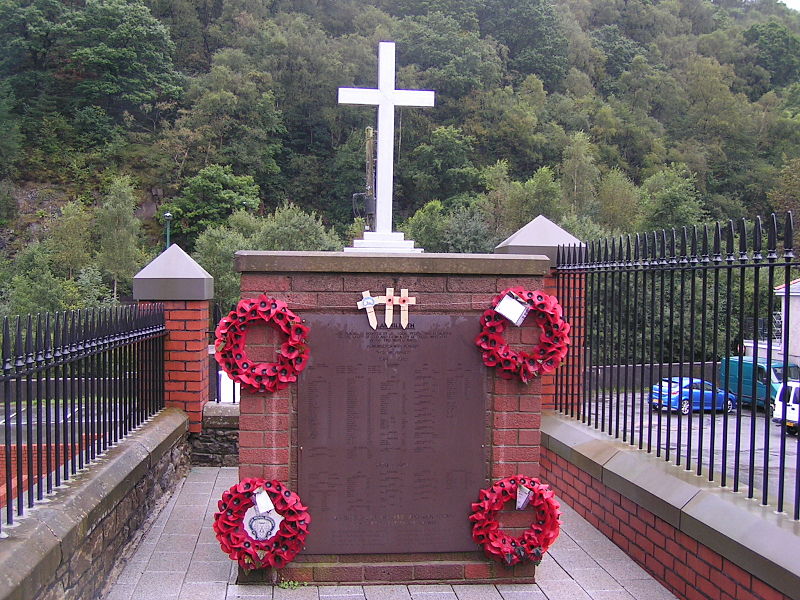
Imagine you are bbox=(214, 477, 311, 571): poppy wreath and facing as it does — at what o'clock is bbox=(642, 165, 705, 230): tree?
The tree is roughly at 7 o'clock from the poppy wreath.

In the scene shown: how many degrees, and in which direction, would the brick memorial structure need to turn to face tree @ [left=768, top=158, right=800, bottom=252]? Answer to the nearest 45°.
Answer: approximately 135° to its left

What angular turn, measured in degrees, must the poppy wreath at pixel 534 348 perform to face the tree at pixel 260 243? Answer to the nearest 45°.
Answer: approximately 135° to its right

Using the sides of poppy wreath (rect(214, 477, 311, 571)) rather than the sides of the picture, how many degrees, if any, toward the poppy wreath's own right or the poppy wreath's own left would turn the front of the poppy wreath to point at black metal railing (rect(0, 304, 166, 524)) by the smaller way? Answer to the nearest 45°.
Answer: approximately 90° to the poppy wreath's own right

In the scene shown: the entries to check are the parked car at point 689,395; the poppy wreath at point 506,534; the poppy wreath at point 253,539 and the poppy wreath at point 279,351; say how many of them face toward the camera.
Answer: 3

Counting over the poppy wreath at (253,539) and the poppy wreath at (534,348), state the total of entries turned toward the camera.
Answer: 2

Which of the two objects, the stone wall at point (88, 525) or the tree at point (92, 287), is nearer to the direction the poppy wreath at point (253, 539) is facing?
the stone wall

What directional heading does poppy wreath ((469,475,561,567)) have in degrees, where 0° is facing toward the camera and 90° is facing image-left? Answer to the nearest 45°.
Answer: approximately 0°
